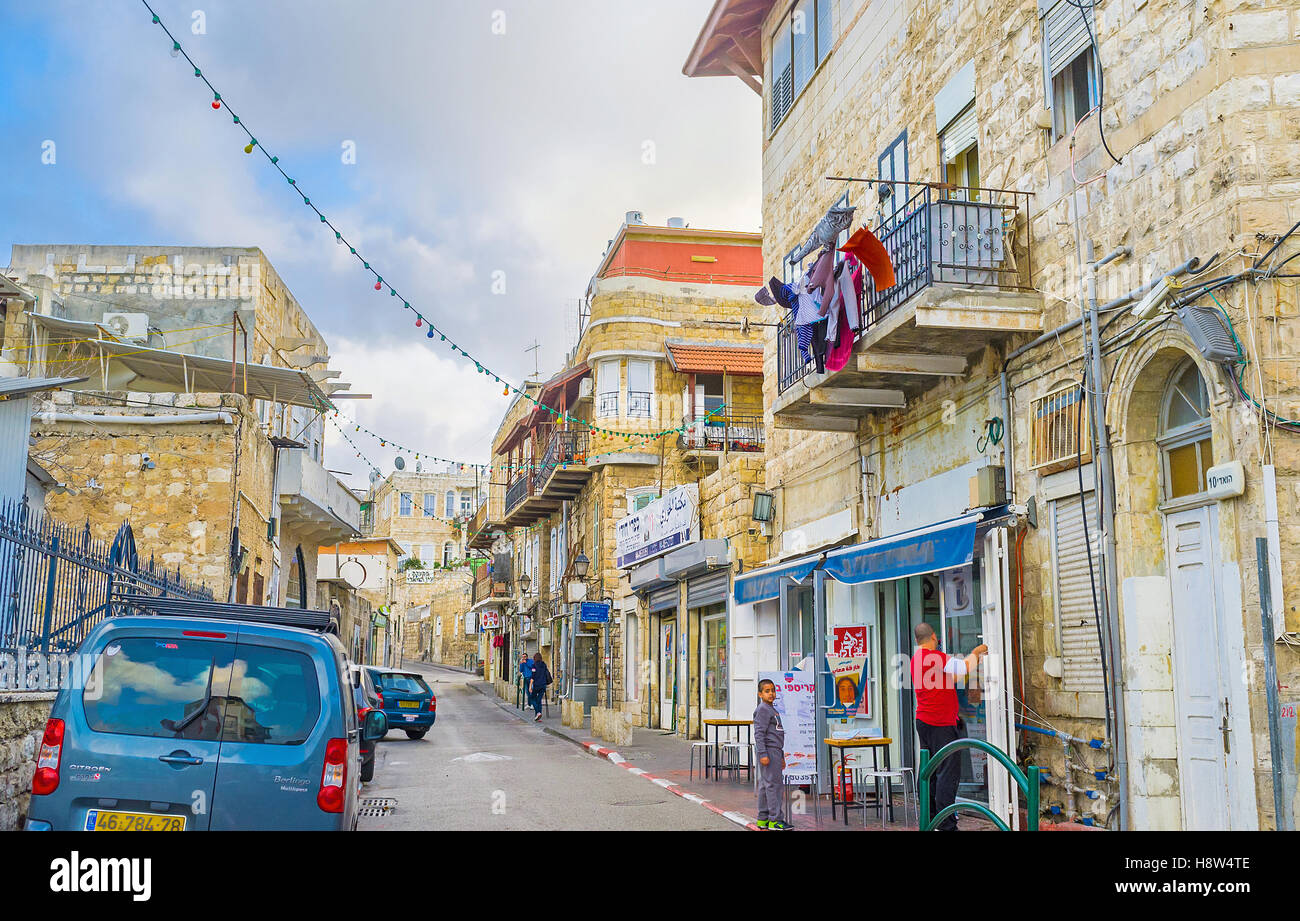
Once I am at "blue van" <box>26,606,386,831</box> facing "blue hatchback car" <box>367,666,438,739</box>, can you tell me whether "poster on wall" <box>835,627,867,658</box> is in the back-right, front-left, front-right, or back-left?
front-right

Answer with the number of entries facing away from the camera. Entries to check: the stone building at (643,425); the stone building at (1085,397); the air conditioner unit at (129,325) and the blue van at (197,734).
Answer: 1

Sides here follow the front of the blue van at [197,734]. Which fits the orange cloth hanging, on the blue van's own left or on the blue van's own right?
on the blue van's own right

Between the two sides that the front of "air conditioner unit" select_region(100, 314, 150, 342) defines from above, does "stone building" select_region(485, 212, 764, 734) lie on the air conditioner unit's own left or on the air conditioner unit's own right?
on the air conditioner unit's own left

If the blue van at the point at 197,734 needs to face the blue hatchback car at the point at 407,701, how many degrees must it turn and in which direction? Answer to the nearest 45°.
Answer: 0° — it already faces it

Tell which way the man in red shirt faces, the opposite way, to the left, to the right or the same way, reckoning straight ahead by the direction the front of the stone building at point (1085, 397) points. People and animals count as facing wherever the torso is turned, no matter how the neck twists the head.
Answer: the opposite way

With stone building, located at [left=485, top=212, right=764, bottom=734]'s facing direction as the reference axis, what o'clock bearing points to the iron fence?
The iron fence is roughly at 11 o'clock from the stone building.

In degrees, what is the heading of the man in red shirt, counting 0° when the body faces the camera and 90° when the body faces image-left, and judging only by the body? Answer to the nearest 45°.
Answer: approximately 225°

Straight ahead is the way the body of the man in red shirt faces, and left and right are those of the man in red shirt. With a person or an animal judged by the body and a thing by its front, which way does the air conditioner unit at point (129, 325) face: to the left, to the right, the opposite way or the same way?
to the right

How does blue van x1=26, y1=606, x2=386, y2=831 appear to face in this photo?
away from the camera

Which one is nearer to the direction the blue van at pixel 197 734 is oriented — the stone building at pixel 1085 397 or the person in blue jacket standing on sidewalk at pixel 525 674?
the person in blue jacket standing on sidewalk

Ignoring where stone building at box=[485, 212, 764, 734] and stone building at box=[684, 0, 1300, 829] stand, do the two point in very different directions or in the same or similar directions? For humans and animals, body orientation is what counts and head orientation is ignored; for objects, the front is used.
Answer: same or similar directions

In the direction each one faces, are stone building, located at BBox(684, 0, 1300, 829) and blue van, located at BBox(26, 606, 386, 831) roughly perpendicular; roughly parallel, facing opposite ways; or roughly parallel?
roughly perpendicular

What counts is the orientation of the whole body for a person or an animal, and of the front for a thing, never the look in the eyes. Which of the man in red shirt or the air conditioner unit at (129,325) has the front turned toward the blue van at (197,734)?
the air conditioner unit

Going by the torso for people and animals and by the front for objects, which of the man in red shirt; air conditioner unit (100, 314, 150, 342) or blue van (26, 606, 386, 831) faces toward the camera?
the air conditioner unit

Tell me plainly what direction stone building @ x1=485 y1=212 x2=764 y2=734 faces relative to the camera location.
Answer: facing the viewer and to the left of the viewer

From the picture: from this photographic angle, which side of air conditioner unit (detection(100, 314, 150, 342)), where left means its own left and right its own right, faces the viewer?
front
